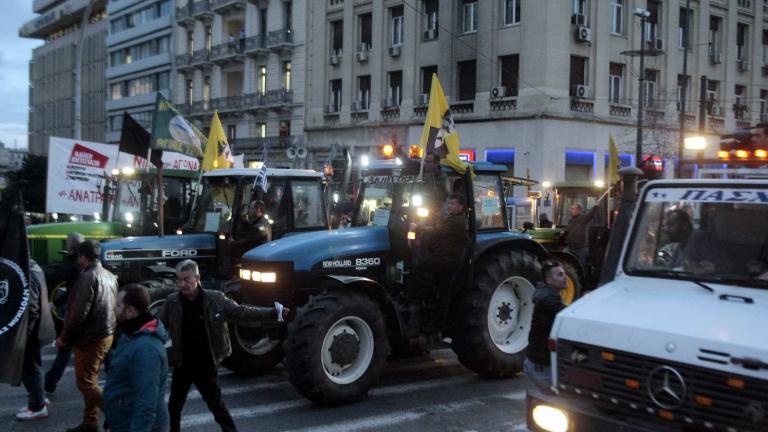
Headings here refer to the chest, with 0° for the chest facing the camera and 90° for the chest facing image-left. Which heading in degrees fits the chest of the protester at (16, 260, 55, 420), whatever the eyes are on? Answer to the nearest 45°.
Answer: approximately 90°

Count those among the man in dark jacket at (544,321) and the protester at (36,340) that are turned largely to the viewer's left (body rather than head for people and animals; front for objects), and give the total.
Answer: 1

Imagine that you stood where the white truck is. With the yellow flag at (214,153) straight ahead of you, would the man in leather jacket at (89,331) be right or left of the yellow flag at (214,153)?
left

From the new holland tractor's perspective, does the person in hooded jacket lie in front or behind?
in front

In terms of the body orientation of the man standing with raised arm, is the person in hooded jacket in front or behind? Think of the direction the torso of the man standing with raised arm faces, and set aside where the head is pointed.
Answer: in front

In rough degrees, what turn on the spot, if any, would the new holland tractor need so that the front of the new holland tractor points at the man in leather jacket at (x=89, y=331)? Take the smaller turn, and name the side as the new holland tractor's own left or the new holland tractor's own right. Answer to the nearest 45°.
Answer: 0° — it already faces them
